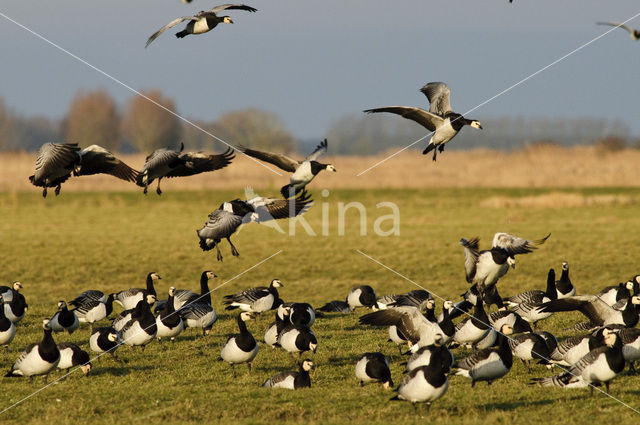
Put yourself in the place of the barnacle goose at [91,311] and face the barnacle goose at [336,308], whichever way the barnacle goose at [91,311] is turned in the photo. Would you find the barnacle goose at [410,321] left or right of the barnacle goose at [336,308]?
right

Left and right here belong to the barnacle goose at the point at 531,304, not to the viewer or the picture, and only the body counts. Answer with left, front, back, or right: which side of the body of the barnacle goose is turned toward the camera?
right

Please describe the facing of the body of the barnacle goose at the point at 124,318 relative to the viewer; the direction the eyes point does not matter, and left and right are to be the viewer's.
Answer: facing to the right of the viewer

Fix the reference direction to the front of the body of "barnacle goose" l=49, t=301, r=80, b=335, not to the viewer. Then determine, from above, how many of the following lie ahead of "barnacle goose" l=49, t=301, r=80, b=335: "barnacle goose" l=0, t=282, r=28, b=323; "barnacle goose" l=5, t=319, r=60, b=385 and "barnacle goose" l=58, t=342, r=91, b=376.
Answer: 2

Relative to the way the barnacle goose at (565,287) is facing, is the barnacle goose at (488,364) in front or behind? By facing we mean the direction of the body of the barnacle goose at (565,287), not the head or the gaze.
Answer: in front

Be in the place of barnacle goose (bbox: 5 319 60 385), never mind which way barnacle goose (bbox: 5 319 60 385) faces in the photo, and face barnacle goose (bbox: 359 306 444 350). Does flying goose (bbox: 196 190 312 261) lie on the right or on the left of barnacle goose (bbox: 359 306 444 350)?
left
